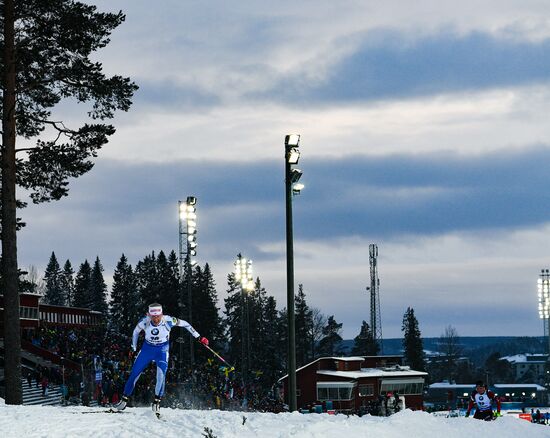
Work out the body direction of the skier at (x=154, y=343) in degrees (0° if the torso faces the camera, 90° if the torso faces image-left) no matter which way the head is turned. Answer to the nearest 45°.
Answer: approximately 0°

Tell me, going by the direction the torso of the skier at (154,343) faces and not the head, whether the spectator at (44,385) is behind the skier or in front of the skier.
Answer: behind

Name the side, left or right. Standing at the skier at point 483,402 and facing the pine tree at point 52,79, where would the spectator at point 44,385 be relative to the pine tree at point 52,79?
right

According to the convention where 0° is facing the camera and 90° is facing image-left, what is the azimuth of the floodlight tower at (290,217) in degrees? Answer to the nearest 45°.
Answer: approximately 315°
